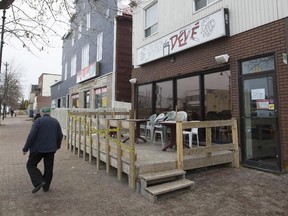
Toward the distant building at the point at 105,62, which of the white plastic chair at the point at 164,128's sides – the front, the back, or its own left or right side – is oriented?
right

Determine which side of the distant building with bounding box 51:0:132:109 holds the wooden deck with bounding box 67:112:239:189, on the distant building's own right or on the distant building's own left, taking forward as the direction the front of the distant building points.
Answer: on the distant building's own left

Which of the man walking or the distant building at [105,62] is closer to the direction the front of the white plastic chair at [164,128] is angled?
the man walking

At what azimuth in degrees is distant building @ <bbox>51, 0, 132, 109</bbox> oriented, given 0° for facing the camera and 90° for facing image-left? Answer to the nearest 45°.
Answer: approximately 45°

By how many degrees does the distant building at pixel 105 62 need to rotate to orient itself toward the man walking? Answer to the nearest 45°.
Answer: approximately 45° to its left
